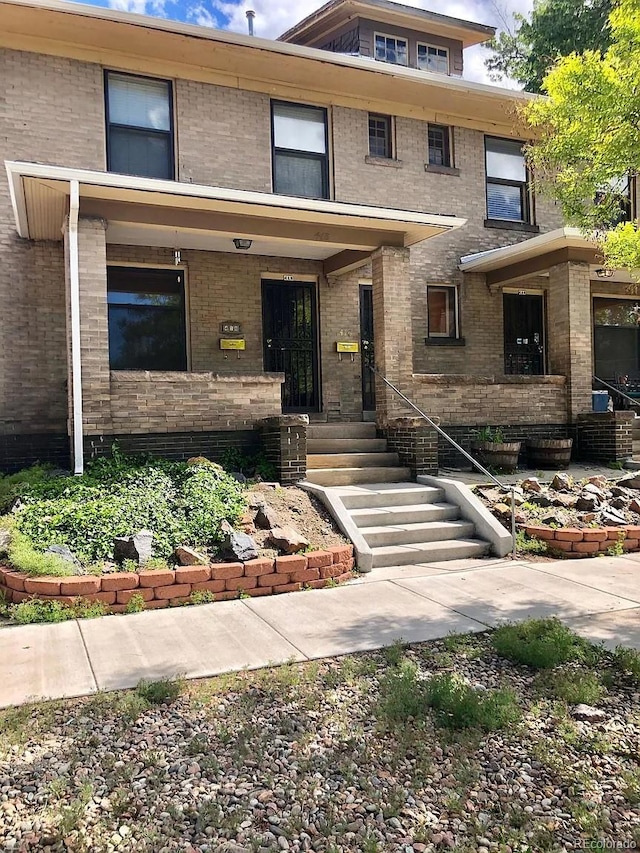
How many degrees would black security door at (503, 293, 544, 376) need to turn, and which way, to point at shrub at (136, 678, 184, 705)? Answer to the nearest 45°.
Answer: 0° — it already faces it

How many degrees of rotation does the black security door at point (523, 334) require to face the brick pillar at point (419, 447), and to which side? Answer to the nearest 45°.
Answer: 0° — it already faces it

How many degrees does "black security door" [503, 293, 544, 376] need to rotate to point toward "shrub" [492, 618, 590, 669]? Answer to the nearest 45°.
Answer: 0° — it already faces it

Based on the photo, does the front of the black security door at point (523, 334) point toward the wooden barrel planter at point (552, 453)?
yes

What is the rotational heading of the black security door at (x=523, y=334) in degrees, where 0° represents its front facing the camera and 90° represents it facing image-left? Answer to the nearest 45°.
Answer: approximately 0°
